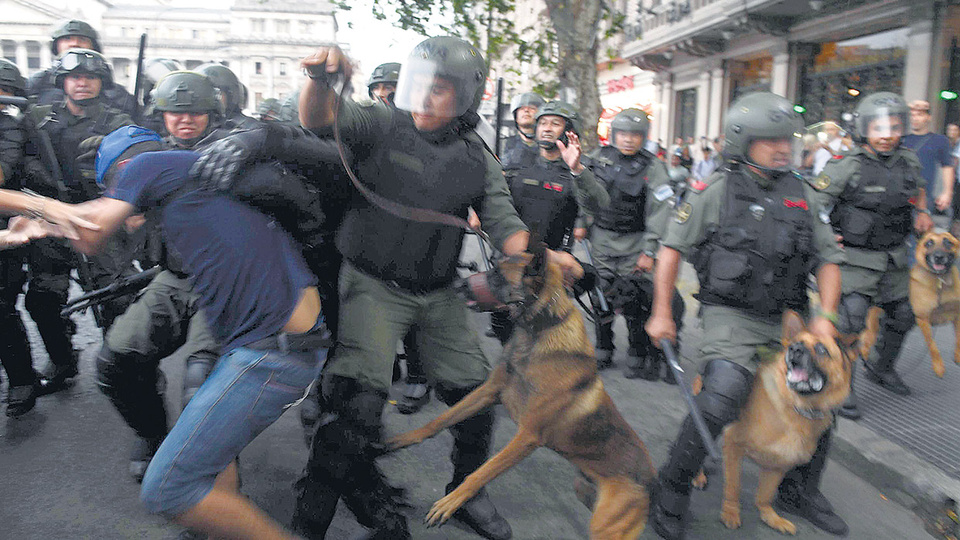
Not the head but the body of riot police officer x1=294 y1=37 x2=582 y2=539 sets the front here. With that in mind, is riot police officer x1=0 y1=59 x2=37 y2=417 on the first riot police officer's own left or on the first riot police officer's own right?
on the first riot police officer's own right

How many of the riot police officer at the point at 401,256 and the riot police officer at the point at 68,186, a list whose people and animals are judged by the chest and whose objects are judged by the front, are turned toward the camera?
2

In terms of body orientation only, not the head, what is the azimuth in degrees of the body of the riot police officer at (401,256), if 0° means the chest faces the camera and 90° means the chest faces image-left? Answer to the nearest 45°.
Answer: approximately 0°

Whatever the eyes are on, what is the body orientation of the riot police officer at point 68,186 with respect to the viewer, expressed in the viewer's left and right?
facing the viewer

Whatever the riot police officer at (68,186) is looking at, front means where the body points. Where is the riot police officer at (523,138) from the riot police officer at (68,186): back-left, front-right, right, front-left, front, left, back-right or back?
left

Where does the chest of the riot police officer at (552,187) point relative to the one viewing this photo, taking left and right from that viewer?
facing the viewer and to the left of the viewer

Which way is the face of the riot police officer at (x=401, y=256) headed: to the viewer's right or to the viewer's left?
to the viewer's left

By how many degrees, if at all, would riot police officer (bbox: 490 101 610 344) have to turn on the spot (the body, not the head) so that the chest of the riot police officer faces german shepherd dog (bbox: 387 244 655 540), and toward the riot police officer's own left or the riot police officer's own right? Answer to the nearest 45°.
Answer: approximately 45° to the riot police officer's own left

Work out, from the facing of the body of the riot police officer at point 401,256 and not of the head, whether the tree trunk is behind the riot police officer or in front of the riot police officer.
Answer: behind
